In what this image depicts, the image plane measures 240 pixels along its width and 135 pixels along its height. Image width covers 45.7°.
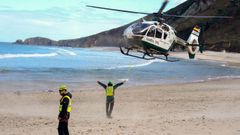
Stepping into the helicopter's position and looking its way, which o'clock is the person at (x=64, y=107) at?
The person is roughly at 11 o'clock from the helicopter.

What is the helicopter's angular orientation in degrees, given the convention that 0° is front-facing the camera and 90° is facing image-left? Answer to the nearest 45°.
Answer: approximately 45°
